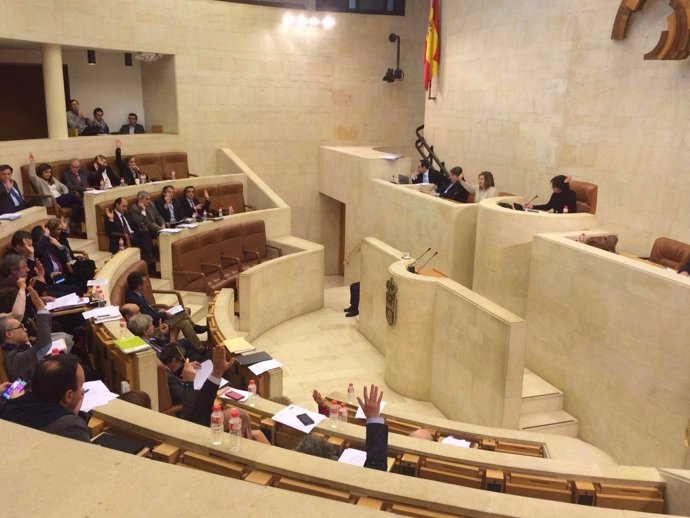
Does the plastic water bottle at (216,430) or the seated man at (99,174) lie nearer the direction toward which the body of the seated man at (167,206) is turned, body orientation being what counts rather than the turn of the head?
the plastic water bottle

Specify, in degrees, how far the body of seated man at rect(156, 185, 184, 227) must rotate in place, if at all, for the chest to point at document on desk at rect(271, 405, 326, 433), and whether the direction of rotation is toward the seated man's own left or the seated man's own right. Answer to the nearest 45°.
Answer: approximately 45° to the seated man's own right

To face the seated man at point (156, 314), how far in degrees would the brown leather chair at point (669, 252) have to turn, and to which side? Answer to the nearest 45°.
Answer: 0° — it already faces them

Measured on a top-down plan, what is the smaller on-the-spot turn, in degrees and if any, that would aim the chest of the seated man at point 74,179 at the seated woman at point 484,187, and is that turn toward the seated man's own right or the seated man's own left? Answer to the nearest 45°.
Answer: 0° — they already face them

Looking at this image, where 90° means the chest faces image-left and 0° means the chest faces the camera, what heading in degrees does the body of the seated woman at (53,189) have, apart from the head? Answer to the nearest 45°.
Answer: approximately 315°

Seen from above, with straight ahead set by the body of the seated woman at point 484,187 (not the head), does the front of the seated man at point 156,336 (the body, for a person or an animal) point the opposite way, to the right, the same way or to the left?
the opposite way

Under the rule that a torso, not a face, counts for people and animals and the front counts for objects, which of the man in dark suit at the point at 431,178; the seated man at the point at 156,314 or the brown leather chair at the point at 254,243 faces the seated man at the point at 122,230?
the man in dark suit

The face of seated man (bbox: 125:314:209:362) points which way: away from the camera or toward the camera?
away from the camera

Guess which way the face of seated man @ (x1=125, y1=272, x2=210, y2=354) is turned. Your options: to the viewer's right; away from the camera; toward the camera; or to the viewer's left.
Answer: to the viewer's right

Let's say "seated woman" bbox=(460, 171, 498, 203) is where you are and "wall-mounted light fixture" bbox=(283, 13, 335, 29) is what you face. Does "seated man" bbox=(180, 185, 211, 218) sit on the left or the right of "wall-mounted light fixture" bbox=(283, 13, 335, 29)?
left

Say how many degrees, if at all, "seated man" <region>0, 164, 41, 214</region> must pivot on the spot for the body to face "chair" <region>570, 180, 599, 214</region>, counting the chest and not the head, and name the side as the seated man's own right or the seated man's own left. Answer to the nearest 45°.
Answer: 0° — they already face it

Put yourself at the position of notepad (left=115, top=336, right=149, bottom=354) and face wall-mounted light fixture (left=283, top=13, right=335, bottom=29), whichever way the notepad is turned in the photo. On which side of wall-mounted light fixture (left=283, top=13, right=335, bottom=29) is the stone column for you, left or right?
left

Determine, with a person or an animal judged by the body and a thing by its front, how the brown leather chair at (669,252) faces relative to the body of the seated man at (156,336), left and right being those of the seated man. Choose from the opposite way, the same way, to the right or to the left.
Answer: the opposite way

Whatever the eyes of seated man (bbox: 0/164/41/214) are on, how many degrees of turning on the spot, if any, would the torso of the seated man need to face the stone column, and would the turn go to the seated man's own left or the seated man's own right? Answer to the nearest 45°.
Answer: approximately 135° to the seated man's own left

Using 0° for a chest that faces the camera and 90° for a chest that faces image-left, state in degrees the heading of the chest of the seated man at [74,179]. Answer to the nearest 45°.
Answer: approximately 315°
